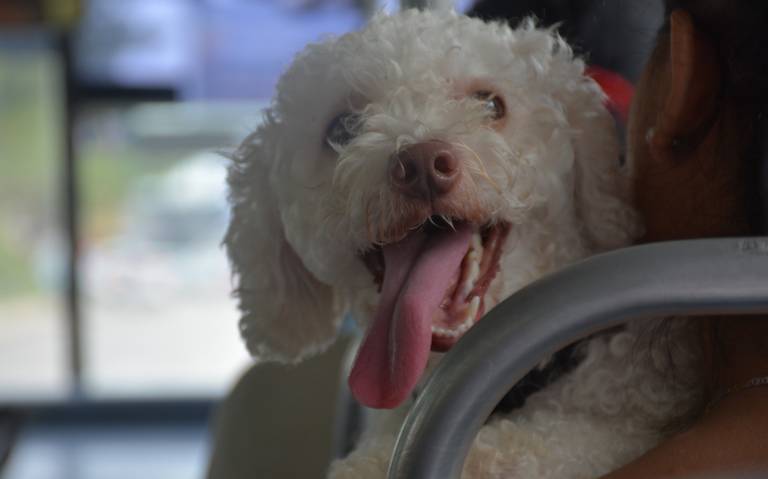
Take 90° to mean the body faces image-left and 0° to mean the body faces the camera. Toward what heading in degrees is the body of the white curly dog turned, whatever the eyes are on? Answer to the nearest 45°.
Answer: approximately 0°
